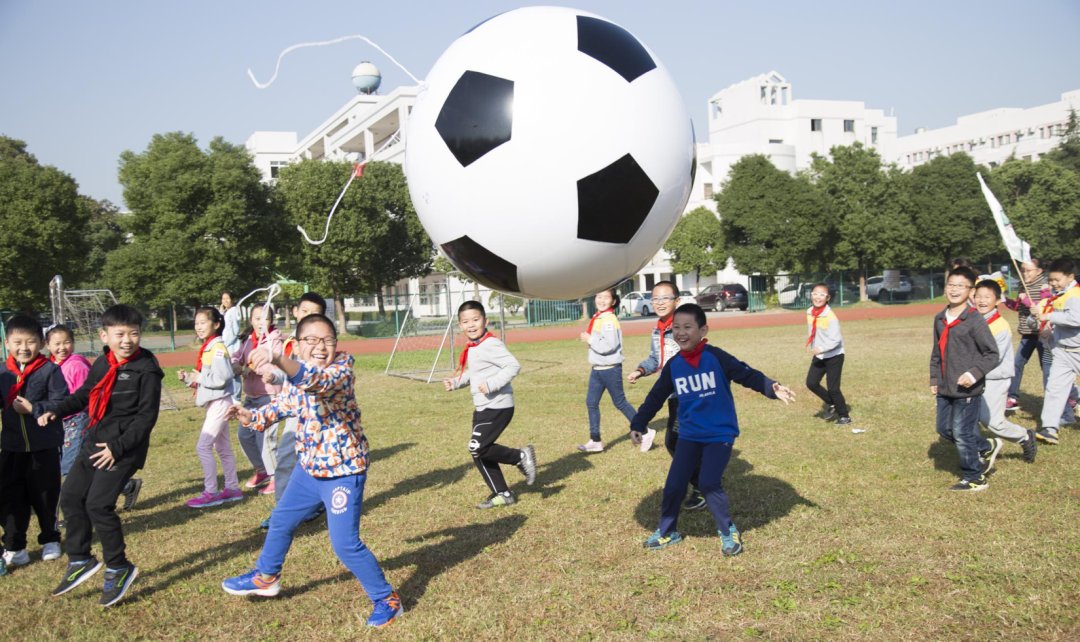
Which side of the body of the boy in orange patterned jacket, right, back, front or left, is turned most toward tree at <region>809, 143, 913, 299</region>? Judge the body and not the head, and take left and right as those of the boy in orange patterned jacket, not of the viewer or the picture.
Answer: back

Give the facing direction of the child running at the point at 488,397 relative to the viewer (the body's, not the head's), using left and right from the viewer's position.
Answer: facing the viewer and to the left of the viewer

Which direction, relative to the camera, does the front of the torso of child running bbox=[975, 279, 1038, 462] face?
to the viewer's left

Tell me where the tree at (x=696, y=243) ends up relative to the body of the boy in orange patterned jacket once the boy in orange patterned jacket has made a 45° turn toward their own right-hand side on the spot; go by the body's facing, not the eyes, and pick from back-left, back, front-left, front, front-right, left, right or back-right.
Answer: back-right

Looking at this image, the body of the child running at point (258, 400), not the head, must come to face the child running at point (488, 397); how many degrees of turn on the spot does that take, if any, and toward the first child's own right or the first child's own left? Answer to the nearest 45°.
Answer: approximately 90° to the first child's own left

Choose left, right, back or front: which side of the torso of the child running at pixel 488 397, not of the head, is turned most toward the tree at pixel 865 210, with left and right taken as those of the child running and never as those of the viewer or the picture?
back

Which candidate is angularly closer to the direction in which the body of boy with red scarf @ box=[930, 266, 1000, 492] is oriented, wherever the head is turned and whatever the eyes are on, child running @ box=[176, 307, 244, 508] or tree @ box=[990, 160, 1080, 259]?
the child running

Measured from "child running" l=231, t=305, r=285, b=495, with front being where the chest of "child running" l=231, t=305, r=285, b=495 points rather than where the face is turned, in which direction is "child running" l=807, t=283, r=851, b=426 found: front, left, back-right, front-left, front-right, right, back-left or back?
back-left
